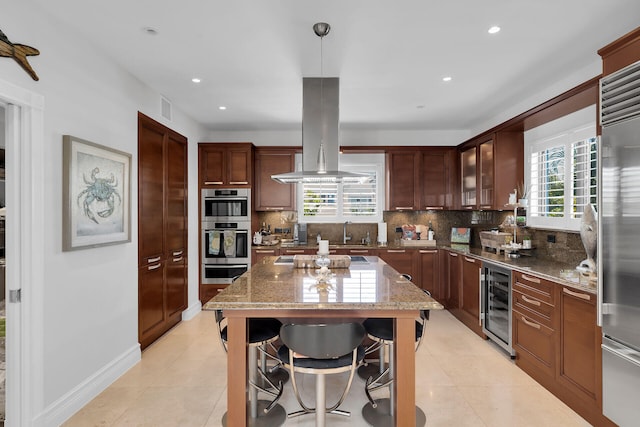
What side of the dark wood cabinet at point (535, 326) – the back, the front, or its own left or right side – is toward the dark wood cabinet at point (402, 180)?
right

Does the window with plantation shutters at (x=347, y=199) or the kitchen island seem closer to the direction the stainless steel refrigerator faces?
the kitchen island

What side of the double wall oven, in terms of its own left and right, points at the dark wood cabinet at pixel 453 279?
left

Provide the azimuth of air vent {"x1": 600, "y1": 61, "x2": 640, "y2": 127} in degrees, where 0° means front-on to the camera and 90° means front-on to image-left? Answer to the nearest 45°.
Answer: approximately 45°

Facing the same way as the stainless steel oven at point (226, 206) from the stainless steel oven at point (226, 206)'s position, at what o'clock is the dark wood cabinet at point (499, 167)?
The dark wood cabinet is roughly at 10 o'clock from the stainless steel oven.

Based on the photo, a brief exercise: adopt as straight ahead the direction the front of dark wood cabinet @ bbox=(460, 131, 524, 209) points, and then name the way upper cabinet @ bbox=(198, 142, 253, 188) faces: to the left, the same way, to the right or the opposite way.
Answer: to the left

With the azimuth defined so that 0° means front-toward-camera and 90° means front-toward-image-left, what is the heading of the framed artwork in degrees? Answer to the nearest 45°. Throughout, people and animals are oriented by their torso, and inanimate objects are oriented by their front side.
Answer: approximately 315°

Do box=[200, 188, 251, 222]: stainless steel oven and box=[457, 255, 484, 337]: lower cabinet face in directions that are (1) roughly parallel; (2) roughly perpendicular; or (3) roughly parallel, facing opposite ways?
roughly perpendicular

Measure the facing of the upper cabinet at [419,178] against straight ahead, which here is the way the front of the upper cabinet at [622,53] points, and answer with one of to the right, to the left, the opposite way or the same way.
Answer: to the left

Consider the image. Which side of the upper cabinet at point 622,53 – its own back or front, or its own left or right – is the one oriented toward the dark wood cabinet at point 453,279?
right

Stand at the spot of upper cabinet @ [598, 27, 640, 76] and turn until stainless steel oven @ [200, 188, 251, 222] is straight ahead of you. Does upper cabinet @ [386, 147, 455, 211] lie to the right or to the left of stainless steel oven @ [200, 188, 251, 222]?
right
